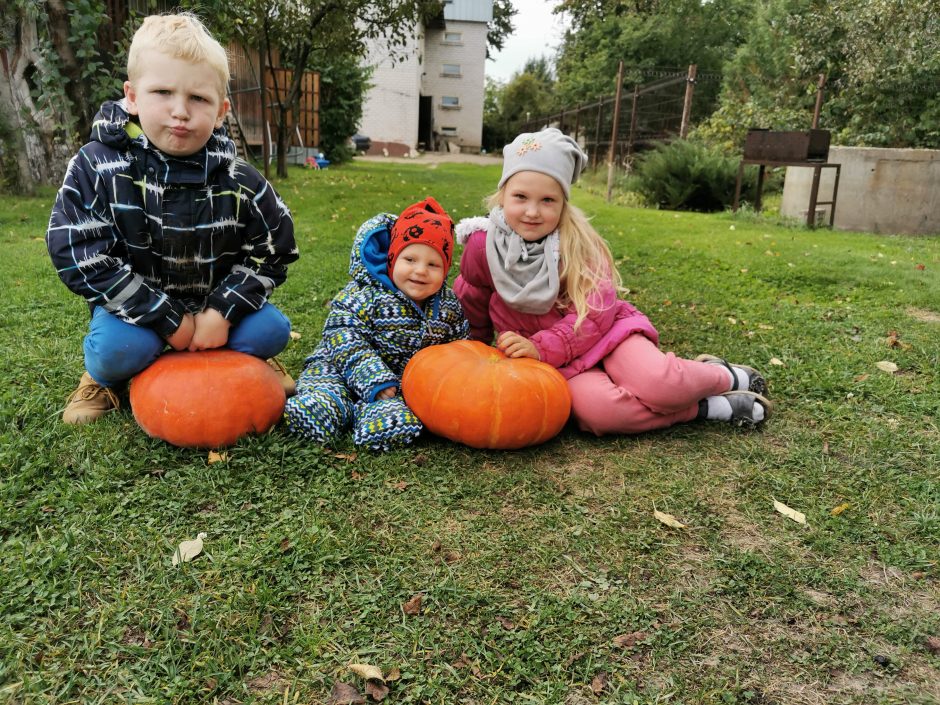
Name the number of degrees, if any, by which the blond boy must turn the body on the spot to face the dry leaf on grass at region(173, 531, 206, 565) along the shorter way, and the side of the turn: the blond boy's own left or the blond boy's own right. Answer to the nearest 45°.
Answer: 0° — they already face it

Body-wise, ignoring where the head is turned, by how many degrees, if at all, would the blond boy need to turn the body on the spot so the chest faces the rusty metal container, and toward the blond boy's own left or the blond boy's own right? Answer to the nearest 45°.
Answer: approximately 135° to the blond boy's own left

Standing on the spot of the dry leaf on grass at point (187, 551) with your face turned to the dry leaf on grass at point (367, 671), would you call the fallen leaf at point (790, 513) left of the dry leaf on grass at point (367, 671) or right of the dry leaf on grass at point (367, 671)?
left

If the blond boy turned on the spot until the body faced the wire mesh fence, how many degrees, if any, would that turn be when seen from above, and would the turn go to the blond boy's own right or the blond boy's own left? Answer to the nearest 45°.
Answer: approximately 135° to the blond boy's own left

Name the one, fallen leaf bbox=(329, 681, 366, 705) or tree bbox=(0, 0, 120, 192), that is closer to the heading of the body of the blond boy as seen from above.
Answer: the fallen leaf

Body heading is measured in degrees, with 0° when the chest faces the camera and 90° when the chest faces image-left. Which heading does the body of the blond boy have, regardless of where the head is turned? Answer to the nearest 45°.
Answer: approximately 0°

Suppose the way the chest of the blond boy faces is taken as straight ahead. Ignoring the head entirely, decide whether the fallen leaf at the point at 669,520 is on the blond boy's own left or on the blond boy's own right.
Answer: on the blond boy's own left

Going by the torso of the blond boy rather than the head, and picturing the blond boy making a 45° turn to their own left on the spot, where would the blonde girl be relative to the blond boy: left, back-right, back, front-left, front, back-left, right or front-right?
front-left

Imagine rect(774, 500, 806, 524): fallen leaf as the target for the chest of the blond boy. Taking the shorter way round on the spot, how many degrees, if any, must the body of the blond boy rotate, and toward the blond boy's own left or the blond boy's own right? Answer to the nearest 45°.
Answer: approximately 45° to the blond boy's own left

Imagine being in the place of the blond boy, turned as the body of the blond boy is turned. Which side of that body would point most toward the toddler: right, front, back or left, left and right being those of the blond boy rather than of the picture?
left

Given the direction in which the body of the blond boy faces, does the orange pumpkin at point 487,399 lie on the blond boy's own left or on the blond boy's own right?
on the blond boy's own left

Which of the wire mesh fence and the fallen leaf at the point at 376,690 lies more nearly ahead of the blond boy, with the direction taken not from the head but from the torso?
the fallen leaf
